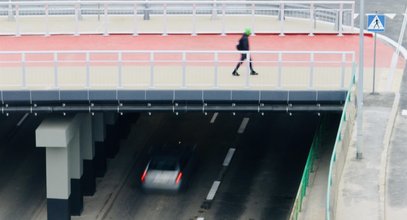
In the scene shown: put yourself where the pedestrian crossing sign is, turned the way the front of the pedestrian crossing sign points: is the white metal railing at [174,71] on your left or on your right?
on your right

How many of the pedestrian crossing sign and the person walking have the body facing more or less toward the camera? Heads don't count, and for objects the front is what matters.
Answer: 1

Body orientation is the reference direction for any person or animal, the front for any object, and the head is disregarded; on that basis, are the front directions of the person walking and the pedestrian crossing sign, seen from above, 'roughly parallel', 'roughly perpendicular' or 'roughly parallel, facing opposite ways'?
roughly perpendicular
